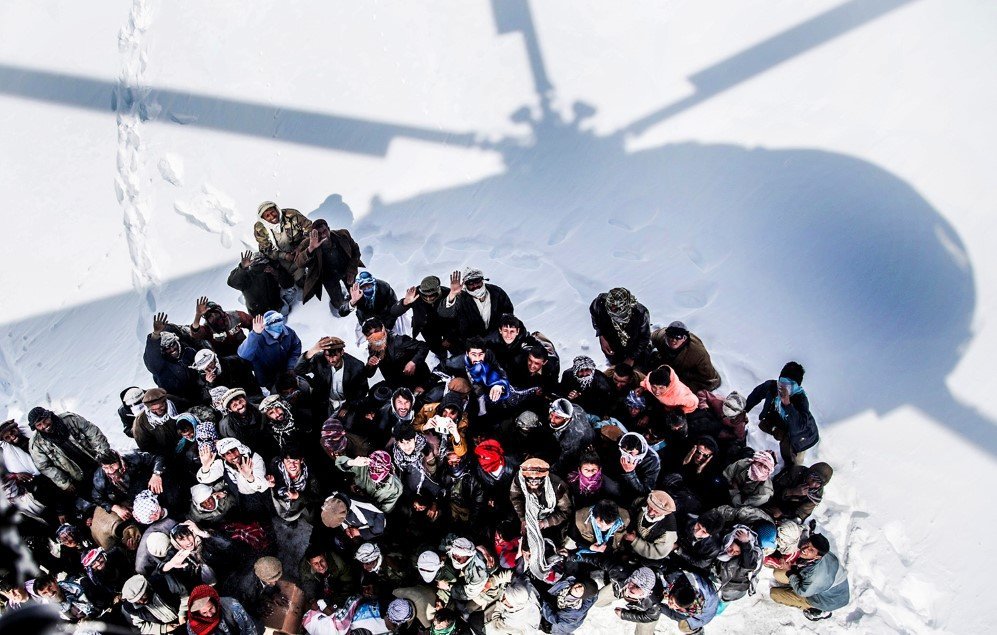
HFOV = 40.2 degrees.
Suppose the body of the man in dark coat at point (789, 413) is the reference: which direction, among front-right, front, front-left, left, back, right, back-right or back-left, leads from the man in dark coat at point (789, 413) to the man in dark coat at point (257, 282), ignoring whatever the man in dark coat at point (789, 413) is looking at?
front-right

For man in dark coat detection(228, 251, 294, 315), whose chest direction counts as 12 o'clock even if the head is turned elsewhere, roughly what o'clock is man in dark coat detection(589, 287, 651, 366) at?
man in dark coat detection(589, 287, 651, 366) is roughly at 10 o'clock from man in dark coat detection(228, 251, 294, 315).

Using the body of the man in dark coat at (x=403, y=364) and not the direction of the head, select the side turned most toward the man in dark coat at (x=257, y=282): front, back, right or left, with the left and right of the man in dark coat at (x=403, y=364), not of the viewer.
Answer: right

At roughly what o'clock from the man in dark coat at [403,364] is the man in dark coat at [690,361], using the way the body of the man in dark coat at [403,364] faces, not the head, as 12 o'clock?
the man in dark coat at [690,361] is roughly at 8 o'clock from the man in dark coat at [403,364].

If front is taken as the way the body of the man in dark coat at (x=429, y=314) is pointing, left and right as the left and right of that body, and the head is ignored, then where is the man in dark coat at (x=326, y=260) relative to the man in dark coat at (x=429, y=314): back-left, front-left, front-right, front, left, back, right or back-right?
back-right

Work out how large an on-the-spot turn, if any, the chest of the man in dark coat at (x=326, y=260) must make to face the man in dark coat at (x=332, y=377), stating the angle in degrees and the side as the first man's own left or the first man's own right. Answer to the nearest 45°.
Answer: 0° — they already face them

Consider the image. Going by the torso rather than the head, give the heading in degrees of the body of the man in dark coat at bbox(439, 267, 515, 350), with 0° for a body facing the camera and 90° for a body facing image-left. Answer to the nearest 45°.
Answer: approximately 0°

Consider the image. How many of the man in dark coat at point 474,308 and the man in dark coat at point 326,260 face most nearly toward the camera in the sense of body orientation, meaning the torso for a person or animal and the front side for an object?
2
